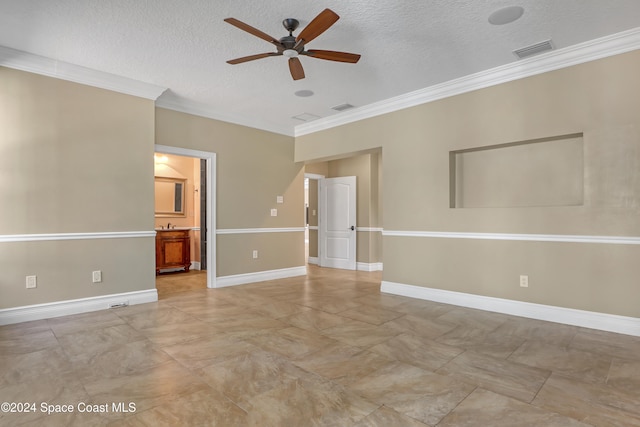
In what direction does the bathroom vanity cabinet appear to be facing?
toward the camera

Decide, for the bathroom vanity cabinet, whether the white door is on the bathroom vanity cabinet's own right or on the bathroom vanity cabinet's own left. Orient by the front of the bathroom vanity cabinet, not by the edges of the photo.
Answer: on the bathroom vanity cabinet's own left
